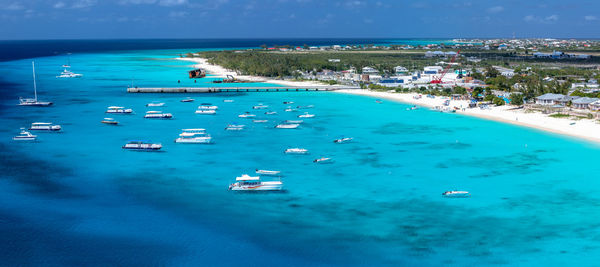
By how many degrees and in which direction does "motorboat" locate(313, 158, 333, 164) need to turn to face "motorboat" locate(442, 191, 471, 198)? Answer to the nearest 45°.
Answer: approximately 45° to its right

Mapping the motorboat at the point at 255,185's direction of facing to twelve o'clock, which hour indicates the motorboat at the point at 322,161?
the motorboat at the point at 322,161 is roughly at 10 o'clock from the motorboat at the point at 255,185.

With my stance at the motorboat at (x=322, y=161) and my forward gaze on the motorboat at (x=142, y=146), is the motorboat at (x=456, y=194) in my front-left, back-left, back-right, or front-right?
back-left

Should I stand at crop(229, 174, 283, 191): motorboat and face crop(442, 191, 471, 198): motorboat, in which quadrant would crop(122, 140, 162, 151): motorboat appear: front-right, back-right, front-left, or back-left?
back-left

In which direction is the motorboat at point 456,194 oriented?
to the viewer's right

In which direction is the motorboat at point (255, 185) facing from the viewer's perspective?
to the viewer's right

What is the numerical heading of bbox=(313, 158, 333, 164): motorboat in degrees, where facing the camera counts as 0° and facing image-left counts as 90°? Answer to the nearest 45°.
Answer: approximately 270°
